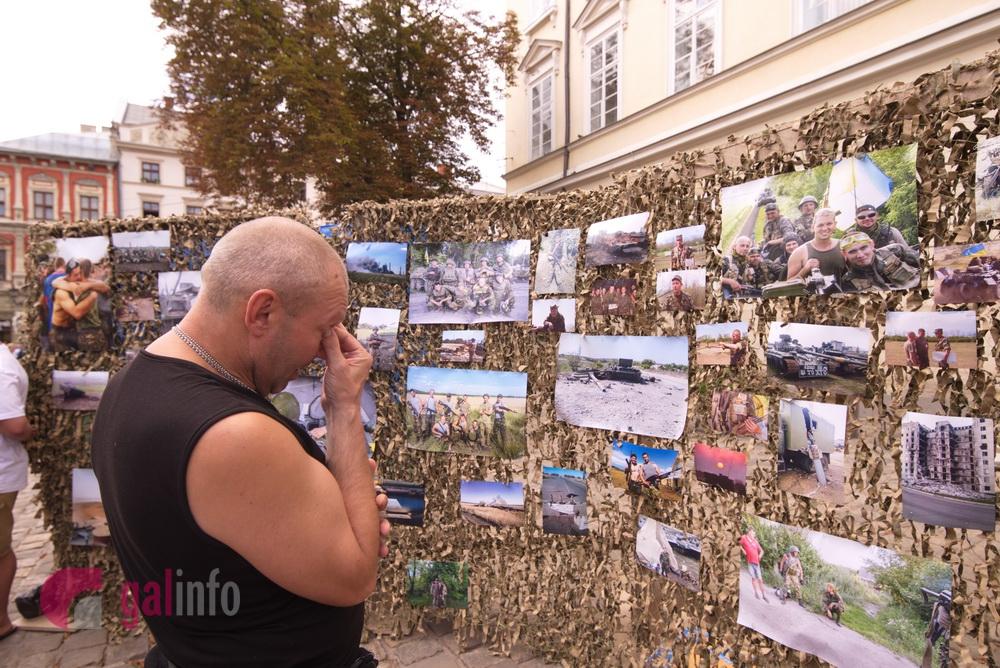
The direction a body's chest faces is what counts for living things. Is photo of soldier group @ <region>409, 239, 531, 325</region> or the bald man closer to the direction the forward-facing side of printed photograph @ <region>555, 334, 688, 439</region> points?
the bald man

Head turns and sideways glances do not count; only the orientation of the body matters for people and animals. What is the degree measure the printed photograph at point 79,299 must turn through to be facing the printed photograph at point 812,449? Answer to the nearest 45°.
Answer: approximately 45° to its left

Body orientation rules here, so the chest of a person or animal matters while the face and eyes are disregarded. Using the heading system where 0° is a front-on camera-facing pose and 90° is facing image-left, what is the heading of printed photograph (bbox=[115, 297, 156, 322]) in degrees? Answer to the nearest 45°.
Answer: approximately 0°

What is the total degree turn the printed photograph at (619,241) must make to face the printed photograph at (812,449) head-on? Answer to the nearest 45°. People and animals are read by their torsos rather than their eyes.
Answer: approximately 90° to its left

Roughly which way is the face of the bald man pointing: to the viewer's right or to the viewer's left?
to the viewer's right

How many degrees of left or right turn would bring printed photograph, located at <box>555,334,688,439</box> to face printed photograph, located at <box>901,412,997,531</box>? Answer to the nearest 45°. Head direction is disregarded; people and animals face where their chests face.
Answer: approximately 45° to its left

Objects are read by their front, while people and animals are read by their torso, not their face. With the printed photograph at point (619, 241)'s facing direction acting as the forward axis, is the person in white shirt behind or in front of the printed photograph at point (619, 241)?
in front

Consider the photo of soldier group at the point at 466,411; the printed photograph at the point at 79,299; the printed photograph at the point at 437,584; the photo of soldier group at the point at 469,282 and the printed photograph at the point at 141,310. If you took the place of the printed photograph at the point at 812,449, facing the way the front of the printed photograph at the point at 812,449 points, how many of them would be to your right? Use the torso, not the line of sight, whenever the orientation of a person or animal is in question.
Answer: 5
